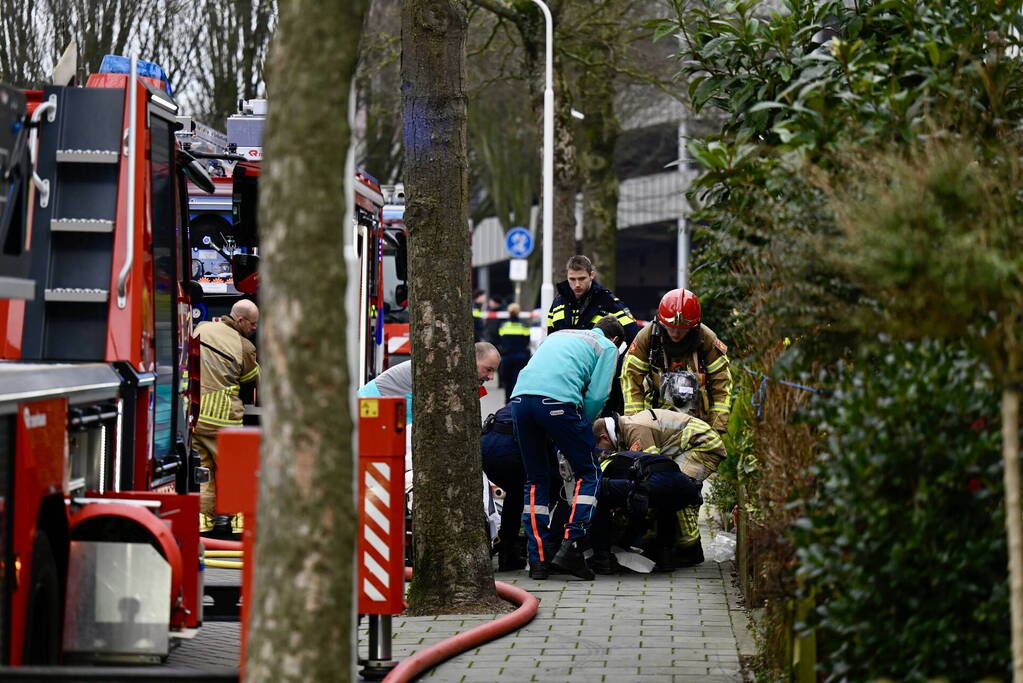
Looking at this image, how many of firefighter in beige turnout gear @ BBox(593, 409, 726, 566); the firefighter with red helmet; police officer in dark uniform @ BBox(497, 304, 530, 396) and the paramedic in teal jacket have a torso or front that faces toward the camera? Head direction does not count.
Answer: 1

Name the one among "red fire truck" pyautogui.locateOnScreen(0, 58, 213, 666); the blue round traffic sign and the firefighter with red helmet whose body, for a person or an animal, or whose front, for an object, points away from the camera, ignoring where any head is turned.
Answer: the red fire truck

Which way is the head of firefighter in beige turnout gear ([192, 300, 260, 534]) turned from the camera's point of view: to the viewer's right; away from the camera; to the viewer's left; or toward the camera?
to the viewer's right

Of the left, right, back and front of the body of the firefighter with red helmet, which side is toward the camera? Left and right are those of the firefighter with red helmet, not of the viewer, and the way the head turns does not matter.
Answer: front

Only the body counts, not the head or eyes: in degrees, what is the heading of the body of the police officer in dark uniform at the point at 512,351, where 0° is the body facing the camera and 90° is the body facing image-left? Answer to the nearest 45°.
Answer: approximately 180°

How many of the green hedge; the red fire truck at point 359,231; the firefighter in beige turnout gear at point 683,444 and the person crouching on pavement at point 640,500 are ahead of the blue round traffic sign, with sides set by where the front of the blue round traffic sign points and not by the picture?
4

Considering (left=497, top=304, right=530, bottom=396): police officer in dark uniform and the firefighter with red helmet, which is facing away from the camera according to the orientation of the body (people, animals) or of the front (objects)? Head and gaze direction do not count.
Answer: the police officer in dark uniform

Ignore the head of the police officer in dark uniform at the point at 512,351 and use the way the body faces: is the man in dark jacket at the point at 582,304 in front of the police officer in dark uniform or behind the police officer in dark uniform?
behind

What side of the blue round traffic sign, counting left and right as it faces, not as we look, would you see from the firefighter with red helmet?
front

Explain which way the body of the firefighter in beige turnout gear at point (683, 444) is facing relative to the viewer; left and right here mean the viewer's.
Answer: facing to the left of the viewer

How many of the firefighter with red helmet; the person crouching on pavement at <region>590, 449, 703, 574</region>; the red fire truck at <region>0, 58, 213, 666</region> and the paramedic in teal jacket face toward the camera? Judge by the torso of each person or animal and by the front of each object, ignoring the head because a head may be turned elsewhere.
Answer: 1

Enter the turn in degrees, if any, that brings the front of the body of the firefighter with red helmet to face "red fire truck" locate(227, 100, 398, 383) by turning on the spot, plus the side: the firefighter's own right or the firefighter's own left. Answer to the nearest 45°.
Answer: approximately 135° to the firefighter's own right
